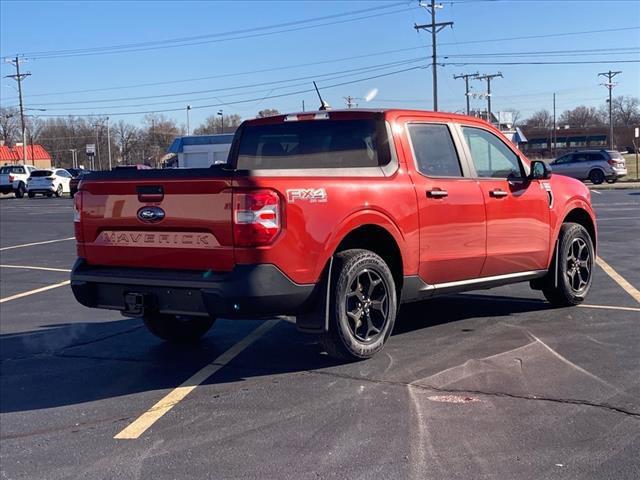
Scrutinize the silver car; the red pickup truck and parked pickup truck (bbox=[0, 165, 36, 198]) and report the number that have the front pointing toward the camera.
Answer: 0

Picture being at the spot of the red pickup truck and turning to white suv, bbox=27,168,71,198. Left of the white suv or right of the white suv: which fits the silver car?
right

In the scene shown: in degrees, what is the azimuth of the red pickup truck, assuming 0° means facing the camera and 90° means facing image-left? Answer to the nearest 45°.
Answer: approximately 225°

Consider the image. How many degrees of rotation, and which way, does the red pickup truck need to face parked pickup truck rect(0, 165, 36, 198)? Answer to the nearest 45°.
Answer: approximately 90° to its left

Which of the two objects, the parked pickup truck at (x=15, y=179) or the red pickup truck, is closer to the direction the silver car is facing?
the parked pickup truck

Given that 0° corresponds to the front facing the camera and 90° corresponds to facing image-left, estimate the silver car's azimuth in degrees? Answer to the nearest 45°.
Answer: approximately 135°

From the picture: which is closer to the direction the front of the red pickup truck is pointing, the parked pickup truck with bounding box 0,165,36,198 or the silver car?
the silver car

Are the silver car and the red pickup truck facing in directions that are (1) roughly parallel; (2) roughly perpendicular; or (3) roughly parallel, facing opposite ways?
roughly perpendicular

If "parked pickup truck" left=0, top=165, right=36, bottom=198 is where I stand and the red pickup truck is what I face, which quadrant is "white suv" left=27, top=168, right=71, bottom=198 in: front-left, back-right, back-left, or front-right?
front-left

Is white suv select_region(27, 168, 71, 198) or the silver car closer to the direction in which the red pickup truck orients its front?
the silver car

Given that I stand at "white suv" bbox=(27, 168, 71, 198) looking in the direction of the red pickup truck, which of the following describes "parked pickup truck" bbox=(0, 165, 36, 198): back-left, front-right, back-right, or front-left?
back-right
